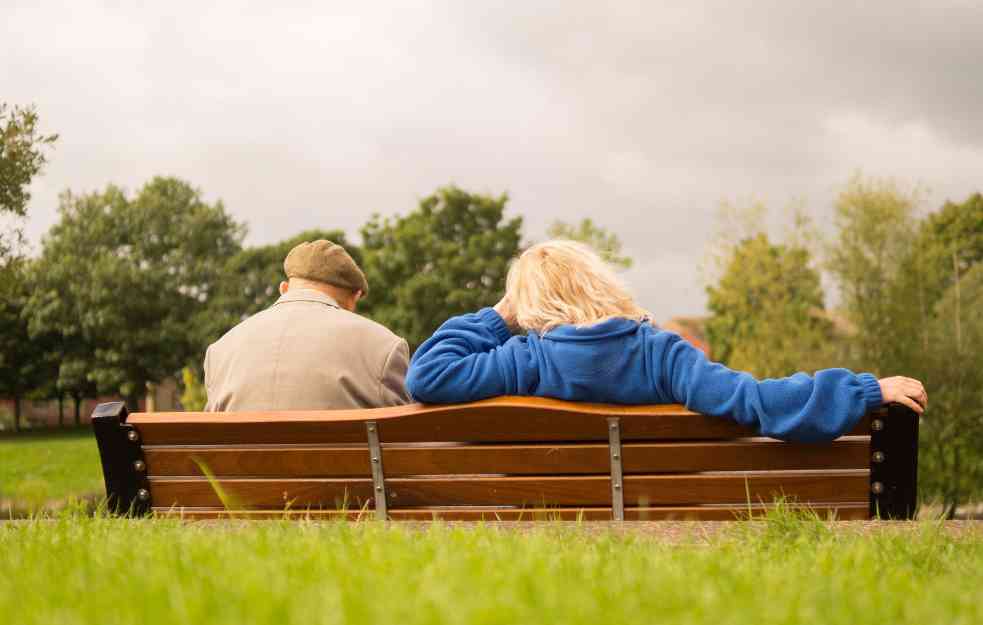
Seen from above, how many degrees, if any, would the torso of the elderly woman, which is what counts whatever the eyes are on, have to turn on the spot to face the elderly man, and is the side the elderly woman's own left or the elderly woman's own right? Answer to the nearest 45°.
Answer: approximately 45° to the elderly woman's own left

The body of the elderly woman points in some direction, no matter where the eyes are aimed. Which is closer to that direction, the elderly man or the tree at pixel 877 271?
the tree

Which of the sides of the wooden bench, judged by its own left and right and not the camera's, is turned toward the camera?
back

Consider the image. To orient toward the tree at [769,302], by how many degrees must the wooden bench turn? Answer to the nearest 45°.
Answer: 0° — it already faces it

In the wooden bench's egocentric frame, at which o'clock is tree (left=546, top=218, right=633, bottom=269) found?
The tree is roughly at 12 o'clock from the wooden bench.

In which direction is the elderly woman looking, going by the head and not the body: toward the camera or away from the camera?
away from the camera

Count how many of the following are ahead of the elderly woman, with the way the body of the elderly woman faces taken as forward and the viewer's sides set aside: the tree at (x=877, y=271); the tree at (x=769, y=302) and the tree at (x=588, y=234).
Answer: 3

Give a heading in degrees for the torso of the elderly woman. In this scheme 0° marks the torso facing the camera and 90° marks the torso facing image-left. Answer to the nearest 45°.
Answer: approximately 180°

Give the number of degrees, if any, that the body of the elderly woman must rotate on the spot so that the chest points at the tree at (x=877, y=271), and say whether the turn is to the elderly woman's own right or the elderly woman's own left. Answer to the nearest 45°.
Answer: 0° — they already face it
